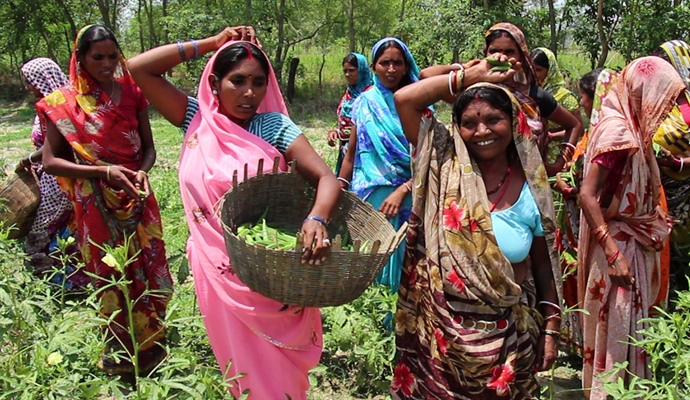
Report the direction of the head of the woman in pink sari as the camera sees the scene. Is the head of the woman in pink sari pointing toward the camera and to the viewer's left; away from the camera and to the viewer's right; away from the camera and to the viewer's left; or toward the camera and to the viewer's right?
toward the camera and to the viewer's right

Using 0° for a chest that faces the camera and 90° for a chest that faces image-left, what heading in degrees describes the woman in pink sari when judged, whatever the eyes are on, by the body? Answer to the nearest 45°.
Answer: approximately 315°

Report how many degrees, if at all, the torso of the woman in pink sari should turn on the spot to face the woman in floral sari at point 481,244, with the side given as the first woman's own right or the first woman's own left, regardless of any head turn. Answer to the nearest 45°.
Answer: approximately 45° to the first woman's own left

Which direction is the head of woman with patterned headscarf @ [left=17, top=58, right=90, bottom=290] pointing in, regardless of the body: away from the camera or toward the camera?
away from the camera
